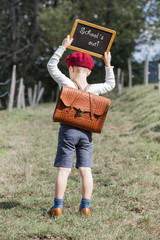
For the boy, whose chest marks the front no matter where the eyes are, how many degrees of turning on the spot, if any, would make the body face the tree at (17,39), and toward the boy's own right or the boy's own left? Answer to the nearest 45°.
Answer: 0° — they already face it

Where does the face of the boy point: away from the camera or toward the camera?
away from the camera

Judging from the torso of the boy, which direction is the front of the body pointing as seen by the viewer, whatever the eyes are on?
away from the camera
